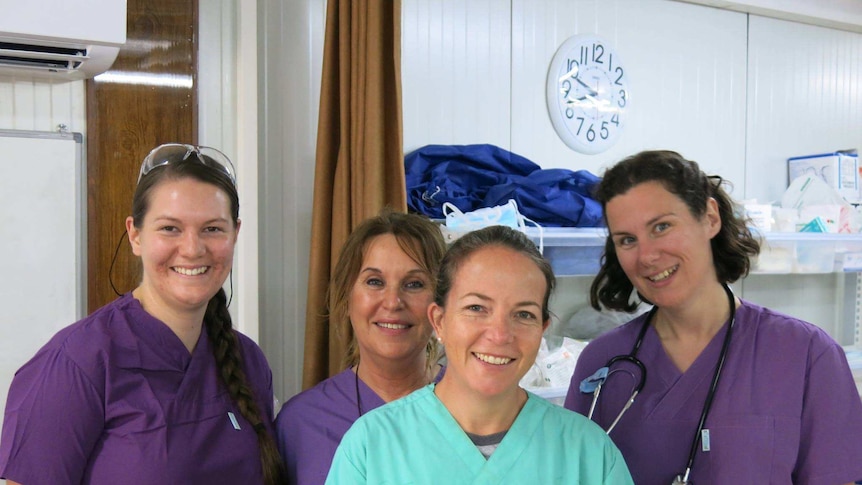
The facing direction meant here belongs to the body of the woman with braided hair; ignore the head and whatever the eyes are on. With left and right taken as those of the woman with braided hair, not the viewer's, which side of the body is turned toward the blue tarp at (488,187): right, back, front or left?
left

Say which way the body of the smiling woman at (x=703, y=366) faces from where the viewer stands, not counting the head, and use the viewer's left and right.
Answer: facing the viewer and to the left of the viewer

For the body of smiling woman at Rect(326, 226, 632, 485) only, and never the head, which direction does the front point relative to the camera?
toward the camera

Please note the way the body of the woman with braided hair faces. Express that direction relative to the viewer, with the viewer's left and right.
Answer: facing the viewer and to the right of the viewer

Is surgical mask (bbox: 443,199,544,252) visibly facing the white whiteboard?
no

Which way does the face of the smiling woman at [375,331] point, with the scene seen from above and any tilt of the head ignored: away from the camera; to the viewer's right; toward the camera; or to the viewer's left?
toward the camera

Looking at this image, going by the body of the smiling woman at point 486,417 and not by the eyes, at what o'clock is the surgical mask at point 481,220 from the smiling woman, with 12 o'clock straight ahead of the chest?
The surgical mask is roughly at 6 o'clock from the smiling woman.

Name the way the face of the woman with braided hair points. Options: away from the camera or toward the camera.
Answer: toward the camera

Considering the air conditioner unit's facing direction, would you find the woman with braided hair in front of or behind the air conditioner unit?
in front

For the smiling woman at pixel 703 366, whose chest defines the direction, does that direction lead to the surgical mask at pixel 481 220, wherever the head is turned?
no

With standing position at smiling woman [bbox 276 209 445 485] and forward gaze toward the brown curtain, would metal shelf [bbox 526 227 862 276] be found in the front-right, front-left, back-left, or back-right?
front-right
